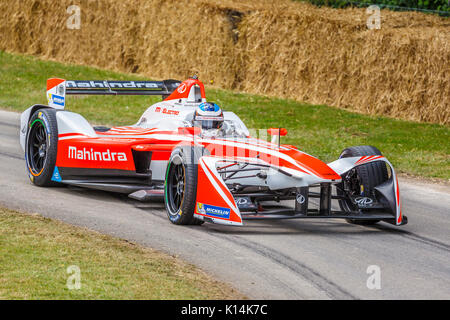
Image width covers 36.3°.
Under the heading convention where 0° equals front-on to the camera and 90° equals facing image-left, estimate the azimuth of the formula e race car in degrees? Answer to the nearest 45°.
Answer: approximately 315°
